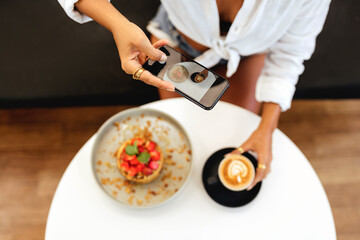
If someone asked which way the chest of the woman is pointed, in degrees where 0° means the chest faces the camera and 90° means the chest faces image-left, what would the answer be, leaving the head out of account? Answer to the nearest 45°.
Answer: approximately 0°
